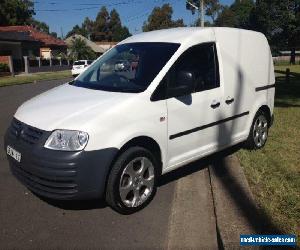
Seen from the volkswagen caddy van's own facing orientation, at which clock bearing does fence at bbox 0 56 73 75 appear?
The fence is roughly at 4 o'clock from the volkswagen caddy van.

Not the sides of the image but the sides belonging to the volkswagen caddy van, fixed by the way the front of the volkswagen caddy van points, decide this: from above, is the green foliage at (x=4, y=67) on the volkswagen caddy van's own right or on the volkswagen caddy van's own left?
on the volkswagen caddy van's own right

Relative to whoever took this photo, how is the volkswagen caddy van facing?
facing the viewer and to the left of the viewer
